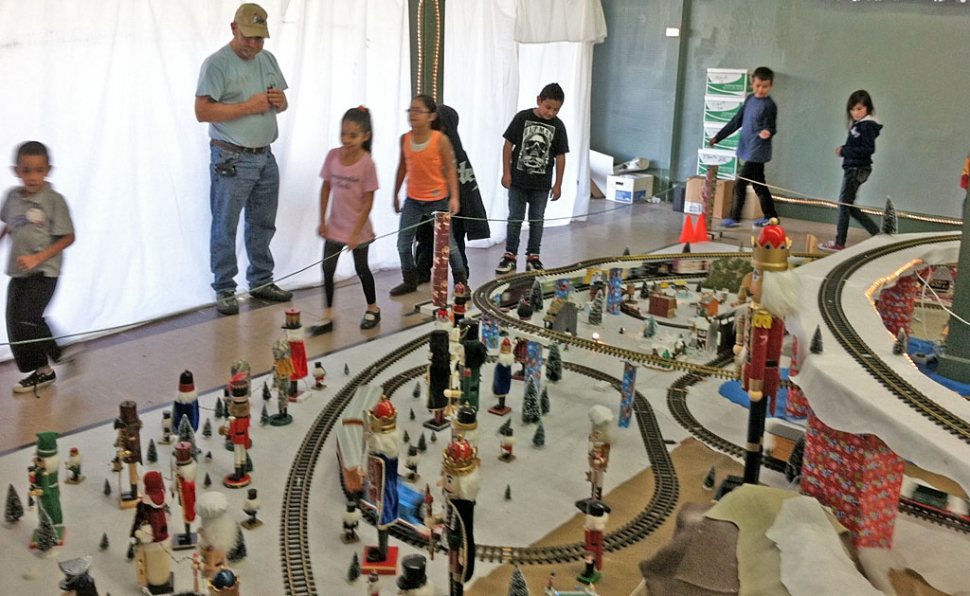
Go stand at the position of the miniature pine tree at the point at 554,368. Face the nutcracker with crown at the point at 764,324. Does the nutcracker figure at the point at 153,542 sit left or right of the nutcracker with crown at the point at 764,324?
right

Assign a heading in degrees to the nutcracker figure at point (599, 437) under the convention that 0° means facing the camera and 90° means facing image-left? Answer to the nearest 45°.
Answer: approximately 45°

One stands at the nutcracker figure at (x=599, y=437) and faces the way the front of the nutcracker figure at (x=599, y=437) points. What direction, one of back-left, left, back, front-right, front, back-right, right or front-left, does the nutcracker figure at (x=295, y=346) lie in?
right

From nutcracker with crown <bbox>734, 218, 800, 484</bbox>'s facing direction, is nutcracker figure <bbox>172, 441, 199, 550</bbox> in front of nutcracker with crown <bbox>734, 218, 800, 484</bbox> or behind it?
in front

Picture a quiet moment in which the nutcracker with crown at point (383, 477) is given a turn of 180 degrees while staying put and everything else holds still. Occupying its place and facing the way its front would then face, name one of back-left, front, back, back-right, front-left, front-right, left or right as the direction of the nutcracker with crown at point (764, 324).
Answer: front

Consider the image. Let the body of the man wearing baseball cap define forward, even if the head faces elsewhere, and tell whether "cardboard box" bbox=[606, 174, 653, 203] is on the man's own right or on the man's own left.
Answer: on the man's own left

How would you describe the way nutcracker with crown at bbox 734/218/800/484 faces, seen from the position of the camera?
facing to the left of the viewer
